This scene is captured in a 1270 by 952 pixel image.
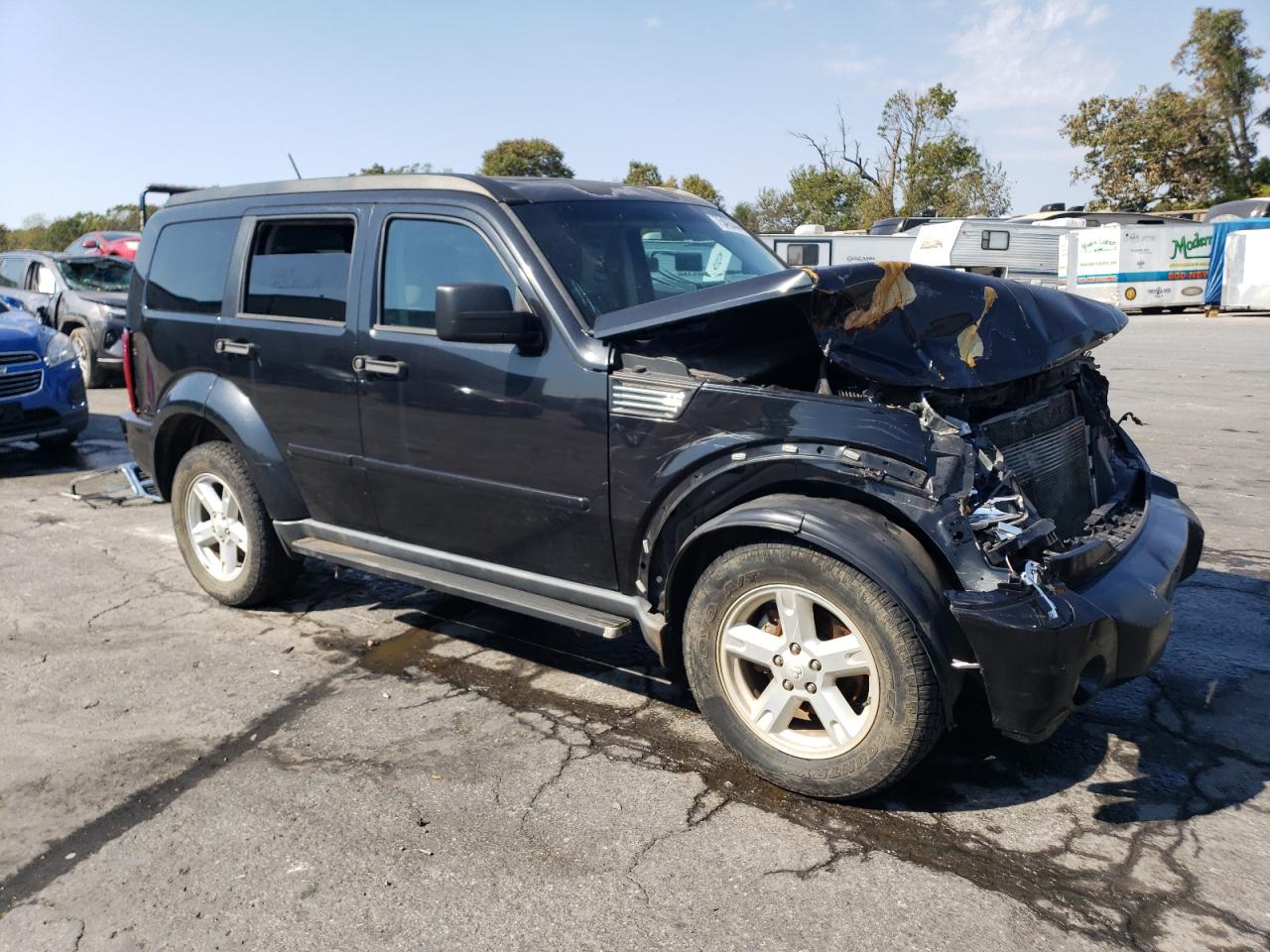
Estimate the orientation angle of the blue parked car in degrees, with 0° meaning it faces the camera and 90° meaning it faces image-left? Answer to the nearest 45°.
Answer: approximately 315°

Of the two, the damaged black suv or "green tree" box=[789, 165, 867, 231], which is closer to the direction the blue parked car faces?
the damaged black suv

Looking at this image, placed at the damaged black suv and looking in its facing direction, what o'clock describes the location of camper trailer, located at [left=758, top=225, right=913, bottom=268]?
The camper trailer is roughly at 8 o'clock from the damaged black suv.

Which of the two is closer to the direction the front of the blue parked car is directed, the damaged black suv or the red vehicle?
the damaged black suv

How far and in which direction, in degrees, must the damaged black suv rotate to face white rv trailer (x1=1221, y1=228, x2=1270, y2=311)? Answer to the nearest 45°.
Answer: approximately 90° to its left

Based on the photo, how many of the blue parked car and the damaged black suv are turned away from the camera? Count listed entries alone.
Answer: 0

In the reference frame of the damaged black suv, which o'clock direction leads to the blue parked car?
The blue parked car is roughly at 6 o'clock from the damaged black suv.

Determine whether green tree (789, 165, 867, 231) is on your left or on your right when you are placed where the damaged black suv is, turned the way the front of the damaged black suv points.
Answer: on your left

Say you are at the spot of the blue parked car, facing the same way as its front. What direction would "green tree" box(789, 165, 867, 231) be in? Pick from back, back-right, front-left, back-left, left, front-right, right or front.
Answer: left

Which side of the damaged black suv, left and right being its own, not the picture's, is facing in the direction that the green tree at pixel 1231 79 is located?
left

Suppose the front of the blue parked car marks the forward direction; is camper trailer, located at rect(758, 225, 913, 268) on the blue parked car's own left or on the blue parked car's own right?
on the blue parked car's own left

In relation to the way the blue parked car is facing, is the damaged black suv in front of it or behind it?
in front

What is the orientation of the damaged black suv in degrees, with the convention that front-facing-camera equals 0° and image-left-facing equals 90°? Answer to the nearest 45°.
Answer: approximately 315°

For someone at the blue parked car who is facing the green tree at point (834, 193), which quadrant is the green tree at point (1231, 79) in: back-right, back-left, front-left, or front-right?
front-right
